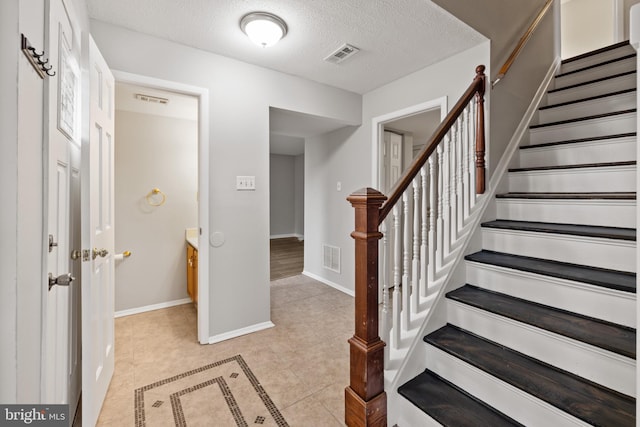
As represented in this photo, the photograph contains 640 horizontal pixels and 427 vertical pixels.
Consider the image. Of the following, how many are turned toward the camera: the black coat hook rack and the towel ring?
1

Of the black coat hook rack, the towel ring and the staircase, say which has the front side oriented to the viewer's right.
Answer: the black coat hook rack

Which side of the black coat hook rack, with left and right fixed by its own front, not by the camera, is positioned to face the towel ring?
left

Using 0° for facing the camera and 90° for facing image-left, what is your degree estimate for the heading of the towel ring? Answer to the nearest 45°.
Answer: approximately 0°

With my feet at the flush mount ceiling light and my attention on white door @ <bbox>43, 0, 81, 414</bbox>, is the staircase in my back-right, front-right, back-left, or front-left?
back-left

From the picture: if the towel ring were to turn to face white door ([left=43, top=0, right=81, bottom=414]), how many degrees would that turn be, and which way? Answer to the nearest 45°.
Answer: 0° — it already faces it

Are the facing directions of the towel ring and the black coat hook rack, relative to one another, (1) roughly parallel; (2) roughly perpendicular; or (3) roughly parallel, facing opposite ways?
roughly perpendicular

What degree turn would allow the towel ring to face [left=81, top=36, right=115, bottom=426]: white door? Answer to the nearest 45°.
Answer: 0° — it already faces it

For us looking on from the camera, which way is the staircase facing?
facing the viewer and to the left of the viewer

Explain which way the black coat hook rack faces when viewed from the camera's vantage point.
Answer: facing to the right of the viewer

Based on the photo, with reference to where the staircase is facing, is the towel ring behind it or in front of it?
in front

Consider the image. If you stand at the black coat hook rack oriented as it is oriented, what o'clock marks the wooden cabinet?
The wooden cabinet is roughly at 10 o'clock from the black coat hook rack.
